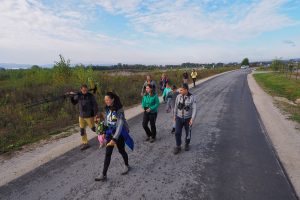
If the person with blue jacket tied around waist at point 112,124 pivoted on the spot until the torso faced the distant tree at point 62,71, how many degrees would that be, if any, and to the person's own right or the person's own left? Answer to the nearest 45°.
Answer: approximately 135° to the person's own right

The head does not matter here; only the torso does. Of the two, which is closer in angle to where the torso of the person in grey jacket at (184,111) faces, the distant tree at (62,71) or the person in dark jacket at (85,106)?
the person in dark jacket

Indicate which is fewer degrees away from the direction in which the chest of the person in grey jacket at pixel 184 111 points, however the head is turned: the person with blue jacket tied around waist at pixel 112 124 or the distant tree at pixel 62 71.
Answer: the person with blue jacket tied around waist

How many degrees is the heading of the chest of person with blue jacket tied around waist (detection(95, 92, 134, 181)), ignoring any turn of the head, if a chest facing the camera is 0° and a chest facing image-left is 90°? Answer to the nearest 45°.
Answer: approximately 45°

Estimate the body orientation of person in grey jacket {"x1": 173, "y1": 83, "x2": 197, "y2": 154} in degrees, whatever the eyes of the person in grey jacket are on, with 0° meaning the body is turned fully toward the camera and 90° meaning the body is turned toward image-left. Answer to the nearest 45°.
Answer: approximately 45°

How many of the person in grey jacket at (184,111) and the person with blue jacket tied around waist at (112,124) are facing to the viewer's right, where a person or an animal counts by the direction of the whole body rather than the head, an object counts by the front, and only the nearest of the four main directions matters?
0

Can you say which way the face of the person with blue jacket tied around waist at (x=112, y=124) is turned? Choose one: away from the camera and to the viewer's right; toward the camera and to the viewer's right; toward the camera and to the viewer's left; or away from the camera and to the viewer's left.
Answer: toward the camera and to the viewer's left

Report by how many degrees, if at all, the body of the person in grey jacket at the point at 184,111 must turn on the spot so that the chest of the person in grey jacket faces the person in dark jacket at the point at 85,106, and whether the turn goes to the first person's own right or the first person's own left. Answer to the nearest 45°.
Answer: approximately 45° to the first person's own right

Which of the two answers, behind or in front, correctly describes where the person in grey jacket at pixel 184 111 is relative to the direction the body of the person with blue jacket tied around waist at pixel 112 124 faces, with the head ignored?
behind

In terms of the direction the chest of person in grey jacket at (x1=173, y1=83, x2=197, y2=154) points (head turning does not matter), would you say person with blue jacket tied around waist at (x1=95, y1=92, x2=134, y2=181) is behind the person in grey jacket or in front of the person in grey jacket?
in front
